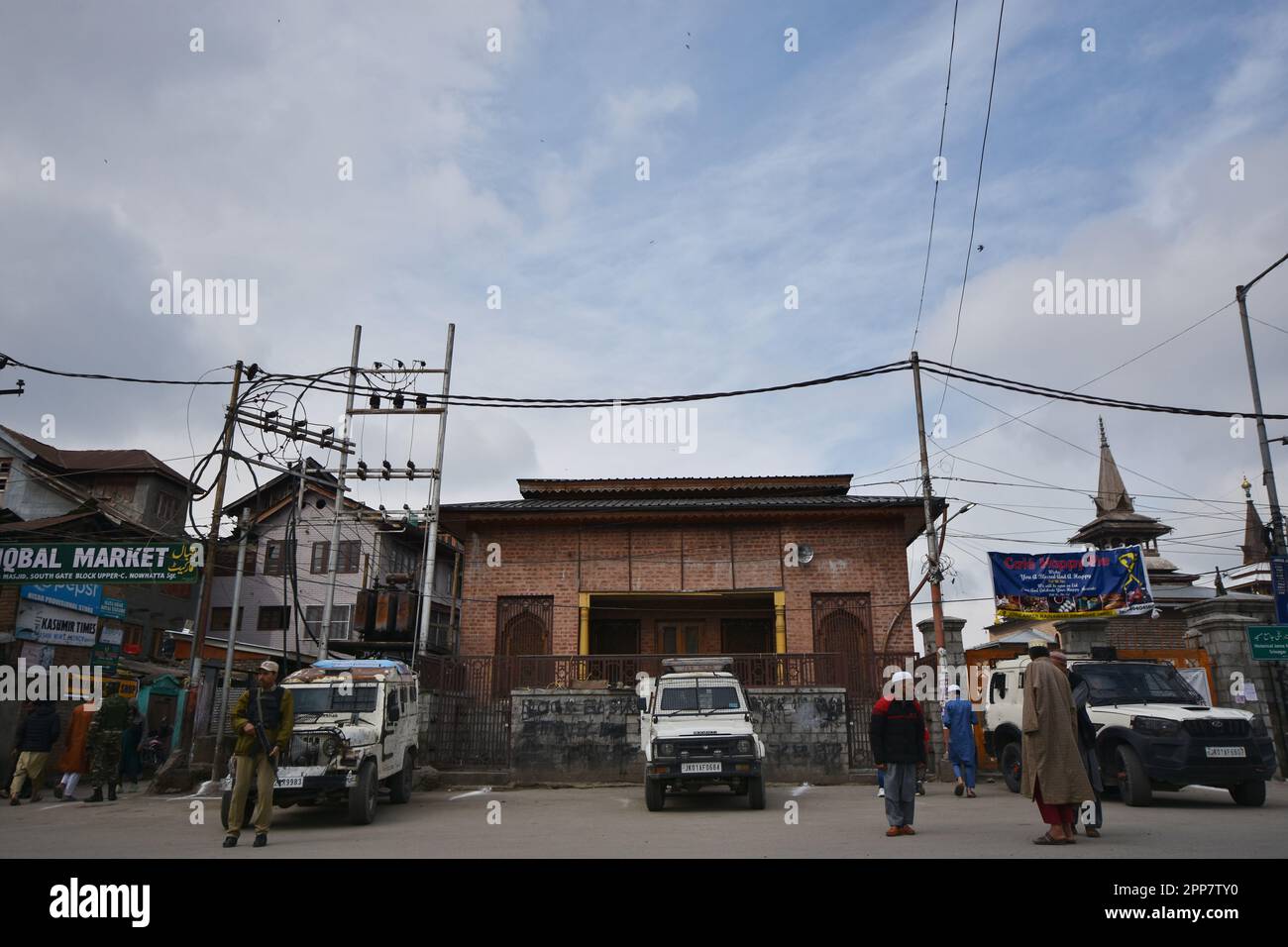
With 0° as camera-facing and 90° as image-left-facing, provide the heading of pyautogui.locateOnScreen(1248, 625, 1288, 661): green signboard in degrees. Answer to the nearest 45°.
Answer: approximately 0°

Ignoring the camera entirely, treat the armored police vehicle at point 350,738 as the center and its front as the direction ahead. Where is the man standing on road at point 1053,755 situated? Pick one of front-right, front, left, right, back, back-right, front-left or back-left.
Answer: left

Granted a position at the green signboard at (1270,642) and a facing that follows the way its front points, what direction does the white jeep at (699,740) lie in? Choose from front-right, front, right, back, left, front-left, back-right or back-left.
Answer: front-right

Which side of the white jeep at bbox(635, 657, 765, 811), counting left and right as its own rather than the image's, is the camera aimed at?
front

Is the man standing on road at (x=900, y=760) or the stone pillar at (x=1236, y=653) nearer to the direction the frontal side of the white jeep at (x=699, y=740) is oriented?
the man standing on road

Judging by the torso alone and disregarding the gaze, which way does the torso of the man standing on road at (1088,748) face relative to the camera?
to the viewer's left

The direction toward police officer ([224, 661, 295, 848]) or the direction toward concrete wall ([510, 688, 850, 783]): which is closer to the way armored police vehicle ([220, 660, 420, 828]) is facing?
the police officer

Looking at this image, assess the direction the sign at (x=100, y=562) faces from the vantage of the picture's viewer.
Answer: facing the viewer

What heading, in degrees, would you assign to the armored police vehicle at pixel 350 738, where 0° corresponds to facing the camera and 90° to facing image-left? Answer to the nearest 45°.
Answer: approximately 45°

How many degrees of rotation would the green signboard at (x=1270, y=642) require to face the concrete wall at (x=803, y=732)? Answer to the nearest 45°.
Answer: approximately 45° to its right

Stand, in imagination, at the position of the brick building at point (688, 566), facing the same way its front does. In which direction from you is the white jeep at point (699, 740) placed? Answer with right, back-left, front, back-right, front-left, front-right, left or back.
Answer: front

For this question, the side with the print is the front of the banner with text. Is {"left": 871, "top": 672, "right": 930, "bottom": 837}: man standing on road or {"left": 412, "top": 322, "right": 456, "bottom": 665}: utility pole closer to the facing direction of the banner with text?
the man standing on road

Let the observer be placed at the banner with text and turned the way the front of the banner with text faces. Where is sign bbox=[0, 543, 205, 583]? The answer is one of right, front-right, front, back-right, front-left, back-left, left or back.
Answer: front-right

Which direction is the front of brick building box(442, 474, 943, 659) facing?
toward the camera

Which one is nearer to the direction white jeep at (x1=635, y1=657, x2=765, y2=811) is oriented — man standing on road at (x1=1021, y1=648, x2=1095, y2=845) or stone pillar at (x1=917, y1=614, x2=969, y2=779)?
the man standing on road
